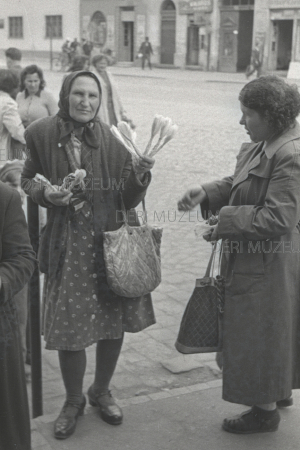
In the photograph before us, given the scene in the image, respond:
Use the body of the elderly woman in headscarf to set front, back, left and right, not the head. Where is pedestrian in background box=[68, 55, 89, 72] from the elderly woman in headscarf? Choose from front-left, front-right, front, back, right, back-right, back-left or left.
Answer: back

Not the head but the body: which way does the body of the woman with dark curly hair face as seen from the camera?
to the viewer's left

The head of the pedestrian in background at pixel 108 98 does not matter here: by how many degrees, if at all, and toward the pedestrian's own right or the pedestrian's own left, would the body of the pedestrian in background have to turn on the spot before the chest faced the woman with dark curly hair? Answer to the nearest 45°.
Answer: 0° — they already face them

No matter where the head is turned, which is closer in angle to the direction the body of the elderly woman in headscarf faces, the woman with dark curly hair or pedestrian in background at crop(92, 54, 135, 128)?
the woman with dark curly hair

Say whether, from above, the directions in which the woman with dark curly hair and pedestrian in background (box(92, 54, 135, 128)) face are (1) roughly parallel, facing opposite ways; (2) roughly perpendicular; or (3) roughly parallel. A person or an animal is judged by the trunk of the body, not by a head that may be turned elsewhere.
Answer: roughly perpendicular

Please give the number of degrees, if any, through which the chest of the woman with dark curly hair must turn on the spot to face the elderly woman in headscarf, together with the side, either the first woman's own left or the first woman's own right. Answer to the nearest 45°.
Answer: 0° — they already face them

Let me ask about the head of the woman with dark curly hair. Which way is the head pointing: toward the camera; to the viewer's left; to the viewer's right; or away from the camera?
to the viewer's left

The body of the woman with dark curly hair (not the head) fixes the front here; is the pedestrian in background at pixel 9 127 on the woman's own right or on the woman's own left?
on the woman's own right

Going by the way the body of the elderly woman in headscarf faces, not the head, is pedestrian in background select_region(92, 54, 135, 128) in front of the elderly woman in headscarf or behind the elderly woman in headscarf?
behind
